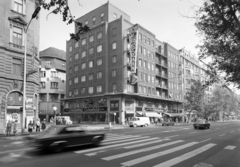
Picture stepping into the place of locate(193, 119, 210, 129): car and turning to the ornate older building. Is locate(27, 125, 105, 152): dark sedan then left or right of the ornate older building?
left

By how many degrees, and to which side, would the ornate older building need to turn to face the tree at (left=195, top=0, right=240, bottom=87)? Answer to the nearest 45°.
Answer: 0° — it already faces it

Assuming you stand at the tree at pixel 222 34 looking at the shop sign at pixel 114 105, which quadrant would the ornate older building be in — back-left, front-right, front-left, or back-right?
front-left

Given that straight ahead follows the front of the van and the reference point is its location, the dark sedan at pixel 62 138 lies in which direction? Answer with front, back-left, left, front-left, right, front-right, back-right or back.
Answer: front-left

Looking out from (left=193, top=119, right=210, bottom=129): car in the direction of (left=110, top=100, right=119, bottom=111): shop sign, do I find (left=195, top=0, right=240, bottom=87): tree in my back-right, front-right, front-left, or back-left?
back-left

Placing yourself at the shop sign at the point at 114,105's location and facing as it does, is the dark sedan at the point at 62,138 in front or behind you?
in front

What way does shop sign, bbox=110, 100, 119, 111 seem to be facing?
toward the camera

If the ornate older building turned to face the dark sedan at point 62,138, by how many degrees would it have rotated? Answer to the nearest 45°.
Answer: approximately 45° to its right

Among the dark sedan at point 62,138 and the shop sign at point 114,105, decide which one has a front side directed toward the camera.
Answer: the shop sign

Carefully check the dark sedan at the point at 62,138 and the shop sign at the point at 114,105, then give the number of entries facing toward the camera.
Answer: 1
